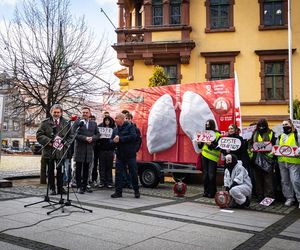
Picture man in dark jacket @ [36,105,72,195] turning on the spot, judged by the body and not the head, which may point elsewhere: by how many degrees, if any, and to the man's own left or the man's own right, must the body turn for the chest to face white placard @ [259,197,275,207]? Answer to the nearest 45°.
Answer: approximately 90° to the man's own left

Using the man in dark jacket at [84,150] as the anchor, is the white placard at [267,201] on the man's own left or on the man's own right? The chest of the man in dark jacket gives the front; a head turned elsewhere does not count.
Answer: on the man's own left

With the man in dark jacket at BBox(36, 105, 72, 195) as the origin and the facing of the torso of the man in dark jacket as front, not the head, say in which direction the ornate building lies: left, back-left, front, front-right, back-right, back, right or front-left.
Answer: back-left

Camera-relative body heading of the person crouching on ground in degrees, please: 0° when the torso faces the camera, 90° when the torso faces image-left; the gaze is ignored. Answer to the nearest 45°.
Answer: approximately 45°

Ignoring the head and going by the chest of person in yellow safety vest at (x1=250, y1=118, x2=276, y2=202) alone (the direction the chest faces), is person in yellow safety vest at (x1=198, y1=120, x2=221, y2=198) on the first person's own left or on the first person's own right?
on the first person's own right

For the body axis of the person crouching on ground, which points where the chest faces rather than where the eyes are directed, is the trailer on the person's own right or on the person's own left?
on the person's own right
